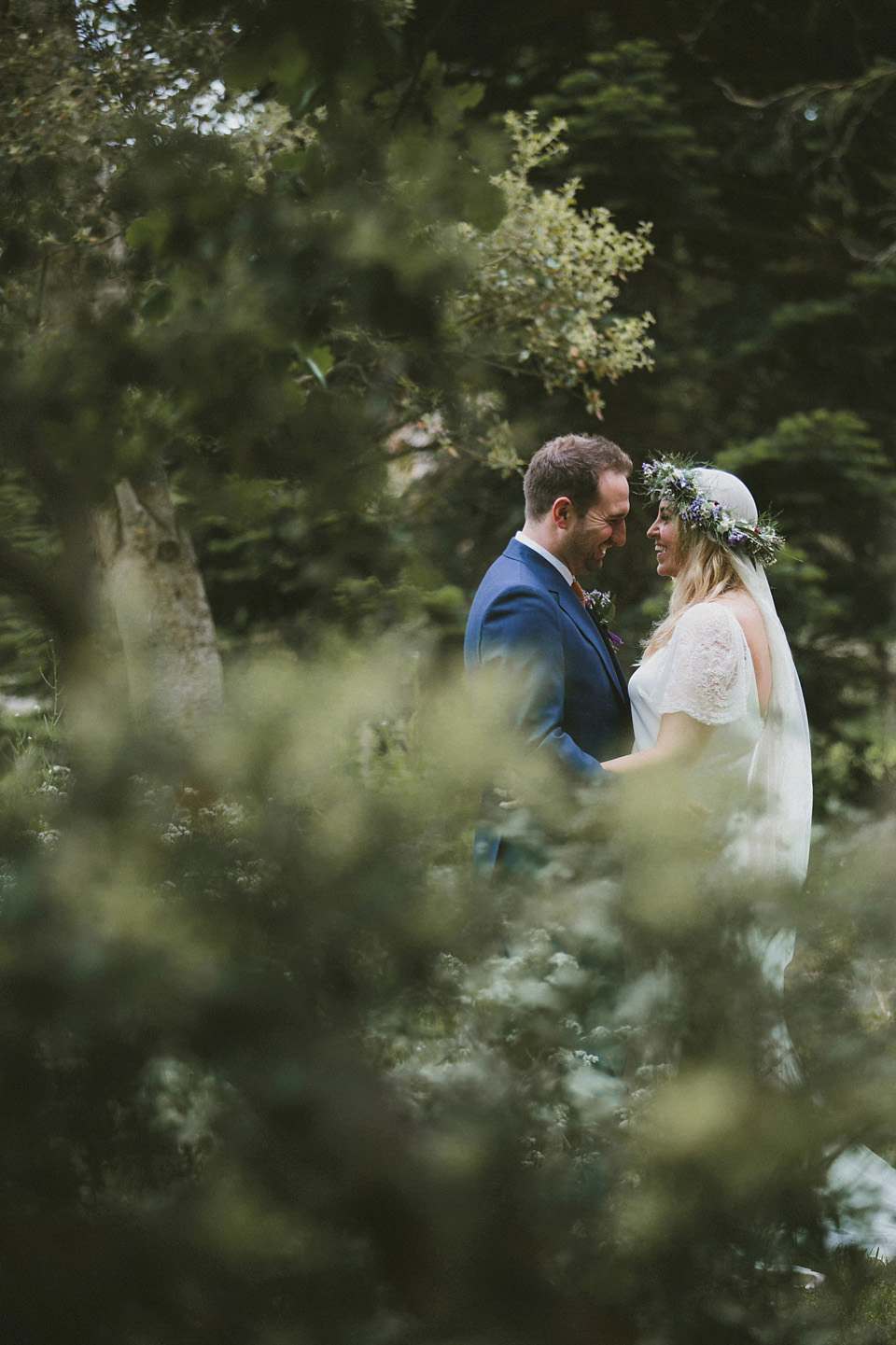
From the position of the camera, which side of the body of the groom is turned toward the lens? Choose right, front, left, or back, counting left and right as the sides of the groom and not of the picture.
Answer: right

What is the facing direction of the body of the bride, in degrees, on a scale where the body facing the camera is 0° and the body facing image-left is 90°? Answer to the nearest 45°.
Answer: approximately 90°

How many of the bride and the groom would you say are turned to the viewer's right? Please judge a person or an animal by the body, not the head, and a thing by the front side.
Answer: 1

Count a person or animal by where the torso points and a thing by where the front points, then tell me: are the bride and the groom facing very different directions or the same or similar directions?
very different directions
